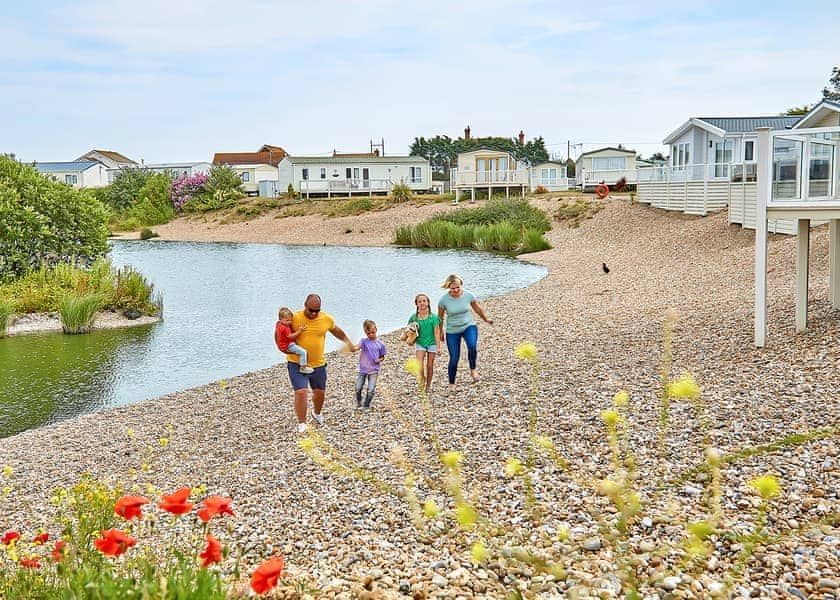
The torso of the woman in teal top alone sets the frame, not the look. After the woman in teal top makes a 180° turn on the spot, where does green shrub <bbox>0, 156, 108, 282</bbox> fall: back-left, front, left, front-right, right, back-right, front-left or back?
front-left

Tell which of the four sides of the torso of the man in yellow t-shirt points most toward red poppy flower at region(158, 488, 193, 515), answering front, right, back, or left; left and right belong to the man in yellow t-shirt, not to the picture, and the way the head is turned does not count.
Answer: front

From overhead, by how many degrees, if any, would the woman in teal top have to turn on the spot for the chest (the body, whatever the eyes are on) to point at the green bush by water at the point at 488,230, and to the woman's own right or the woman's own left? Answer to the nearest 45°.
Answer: approximately 180°

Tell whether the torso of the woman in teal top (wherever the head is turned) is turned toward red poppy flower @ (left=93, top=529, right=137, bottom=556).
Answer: yes

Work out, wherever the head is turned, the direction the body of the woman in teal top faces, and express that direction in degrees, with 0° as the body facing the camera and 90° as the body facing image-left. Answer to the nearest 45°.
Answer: approximately 0°

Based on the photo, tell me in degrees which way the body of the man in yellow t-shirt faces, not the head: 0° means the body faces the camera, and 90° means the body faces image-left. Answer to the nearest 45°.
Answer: approximately 0°

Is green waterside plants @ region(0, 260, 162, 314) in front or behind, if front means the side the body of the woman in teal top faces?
behind

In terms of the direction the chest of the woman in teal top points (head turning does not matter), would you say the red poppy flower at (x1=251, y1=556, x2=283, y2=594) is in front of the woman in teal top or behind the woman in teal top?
in front

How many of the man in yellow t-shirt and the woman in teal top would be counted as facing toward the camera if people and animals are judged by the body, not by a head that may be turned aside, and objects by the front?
2

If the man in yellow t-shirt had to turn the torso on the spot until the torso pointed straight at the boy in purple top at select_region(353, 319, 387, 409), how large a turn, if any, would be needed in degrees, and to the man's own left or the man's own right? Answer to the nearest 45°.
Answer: approximately 135° to the man's own left
